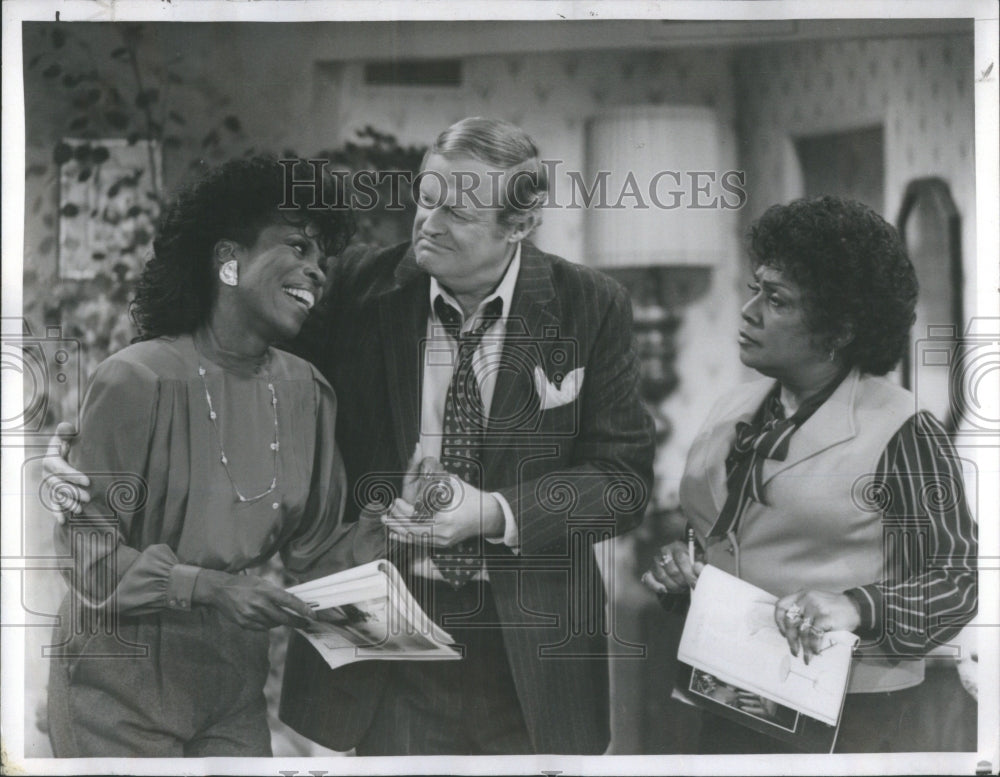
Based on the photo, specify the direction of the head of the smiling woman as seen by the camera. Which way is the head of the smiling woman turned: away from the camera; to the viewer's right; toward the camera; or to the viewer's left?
to the viewer's right

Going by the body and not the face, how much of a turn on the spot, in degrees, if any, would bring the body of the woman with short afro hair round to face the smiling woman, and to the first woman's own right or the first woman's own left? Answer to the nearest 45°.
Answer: approximately 45° to the first woman's own right

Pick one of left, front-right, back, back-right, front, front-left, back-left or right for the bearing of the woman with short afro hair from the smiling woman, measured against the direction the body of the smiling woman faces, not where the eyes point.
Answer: front-left

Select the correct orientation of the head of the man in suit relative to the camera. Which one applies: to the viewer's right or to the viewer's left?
to the viewer's left

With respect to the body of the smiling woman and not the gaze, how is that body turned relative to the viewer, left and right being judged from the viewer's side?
facing the viewer and to the right of the viewer

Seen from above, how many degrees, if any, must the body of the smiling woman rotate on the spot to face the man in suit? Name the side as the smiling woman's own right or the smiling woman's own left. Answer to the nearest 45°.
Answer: approximately 45° to the smiling woman's own left

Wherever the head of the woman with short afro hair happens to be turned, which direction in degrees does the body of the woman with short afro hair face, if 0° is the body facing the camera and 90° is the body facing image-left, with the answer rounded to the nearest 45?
approximately 45°

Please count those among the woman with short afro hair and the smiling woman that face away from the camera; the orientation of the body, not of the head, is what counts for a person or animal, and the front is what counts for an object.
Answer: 0

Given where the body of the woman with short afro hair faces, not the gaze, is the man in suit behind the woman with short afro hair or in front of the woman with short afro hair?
in front

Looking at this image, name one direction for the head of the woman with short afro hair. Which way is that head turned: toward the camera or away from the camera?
toward the camera
